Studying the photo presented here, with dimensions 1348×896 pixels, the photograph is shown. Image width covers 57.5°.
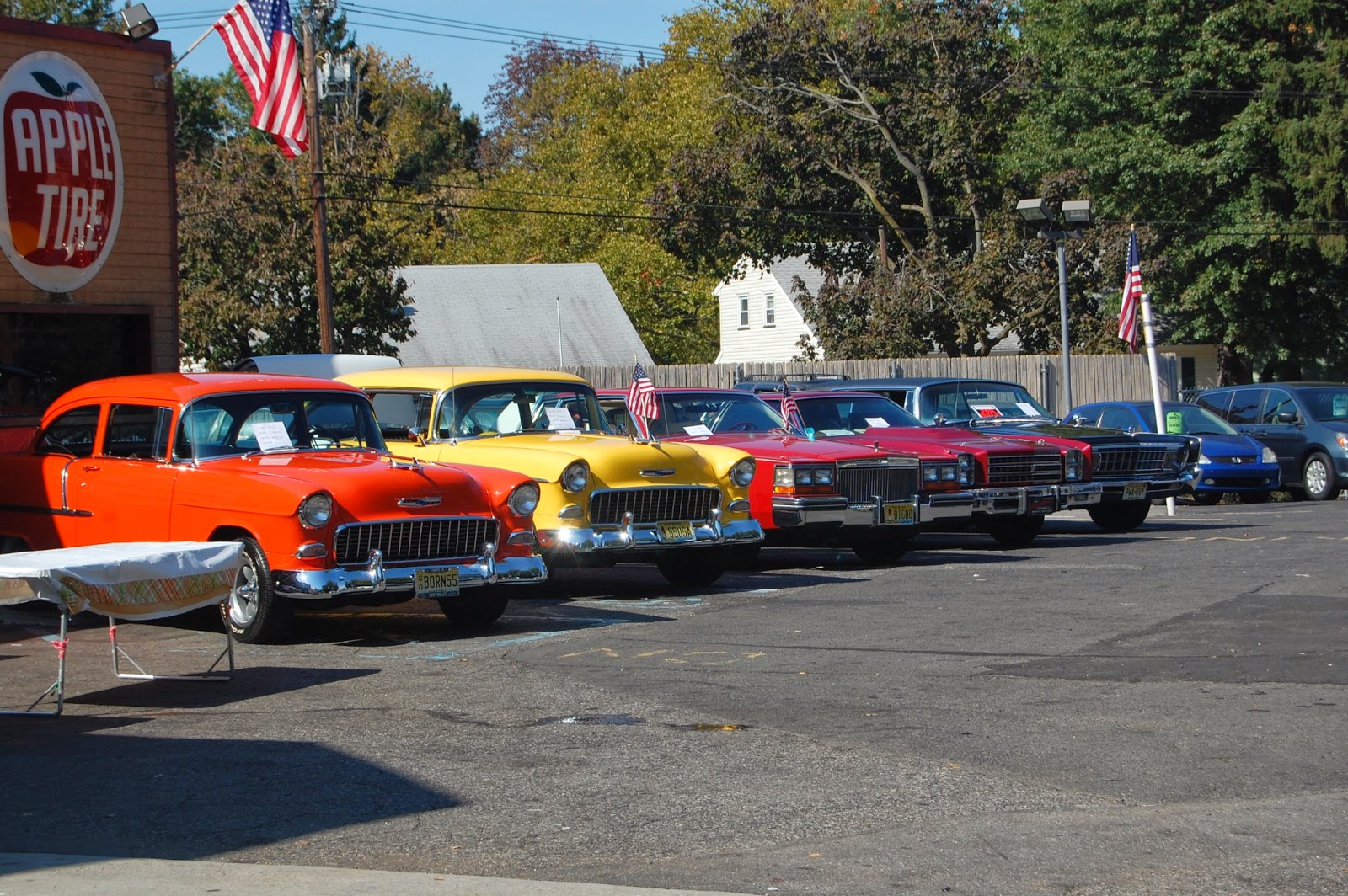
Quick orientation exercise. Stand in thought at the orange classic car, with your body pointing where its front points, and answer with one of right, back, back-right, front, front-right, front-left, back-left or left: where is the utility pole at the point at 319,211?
back-left

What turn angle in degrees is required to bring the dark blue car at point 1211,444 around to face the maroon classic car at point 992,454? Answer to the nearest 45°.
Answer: approximately 45° to its right

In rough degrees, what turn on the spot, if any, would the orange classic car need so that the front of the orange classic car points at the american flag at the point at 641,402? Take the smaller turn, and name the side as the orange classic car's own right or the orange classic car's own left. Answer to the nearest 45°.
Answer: approximately 90° to the orange classic car's own left

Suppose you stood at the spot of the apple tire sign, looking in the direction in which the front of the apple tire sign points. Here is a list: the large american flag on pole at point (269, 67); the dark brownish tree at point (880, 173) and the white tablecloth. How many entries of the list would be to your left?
2

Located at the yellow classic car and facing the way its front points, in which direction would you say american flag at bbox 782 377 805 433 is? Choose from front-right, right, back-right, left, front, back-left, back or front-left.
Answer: left

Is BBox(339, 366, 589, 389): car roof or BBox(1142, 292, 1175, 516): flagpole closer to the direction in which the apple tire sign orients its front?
the car roof

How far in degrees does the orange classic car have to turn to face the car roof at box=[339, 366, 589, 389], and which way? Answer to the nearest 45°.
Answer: approximately 90° to its left

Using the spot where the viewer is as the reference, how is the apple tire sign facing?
facing the viewer and to the right of the viewer

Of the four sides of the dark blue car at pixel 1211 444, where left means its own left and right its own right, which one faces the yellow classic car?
right

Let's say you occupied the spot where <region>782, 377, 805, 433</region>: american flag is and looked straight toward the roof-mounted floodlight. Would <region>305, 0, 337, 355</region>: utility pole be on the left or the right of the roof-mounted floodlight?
right

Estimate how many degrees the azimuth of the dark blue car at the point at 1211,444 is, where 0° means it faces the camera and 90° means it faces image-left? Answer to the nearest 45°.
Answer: approximately 315°
